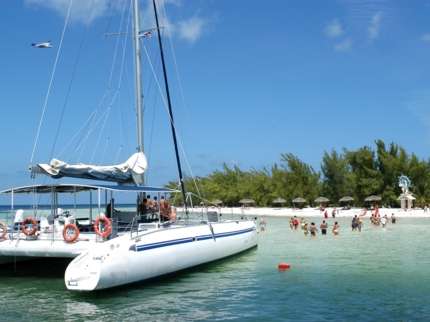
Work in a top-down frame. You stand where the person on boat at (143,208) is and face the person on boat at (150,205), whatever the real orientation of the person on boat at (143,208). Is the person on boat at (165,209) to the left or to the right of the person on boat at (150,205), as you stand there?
right

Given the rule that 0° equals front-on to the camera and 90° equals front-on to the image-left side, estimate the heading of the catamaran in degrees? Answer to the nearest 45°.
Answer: approximately 225°
